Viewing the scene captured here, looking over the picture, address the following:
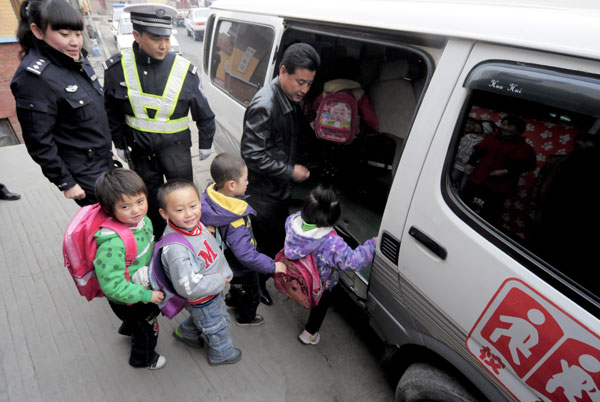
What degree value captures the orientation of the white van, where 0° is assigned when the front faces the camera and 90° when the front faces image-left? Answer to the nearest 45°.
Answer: approximately 315°

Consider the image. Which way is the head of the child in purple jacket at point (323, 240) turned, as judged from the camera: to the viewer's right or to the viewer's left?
to the viewer's right

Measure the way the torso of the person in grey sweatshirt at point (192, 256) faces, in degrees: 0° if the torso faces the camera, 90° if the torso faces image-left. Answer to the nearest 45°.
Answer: approximately 315°

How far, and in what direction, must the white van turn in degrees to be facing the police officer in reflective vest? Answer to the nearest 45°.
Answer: approximately 135° to its right

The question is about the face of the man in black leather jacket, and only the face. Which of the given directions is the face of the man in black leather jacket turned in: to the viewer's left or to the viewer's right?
to the viewer's right

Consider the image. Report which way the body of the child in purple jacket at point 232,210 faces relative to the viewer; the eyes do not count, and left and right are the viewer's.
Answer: facing to the right of the viewer

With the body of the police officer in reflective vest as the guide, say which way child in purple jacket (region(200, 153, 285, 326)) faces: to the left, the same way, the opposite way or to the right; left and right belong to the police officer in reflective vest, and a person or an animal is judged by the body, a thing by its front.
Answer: to the left

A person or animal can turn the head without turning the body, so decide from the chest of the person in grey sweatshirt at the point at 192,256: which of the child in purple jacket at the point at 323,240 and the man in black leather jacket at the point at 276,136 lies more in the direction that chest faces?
the child in purple jacket

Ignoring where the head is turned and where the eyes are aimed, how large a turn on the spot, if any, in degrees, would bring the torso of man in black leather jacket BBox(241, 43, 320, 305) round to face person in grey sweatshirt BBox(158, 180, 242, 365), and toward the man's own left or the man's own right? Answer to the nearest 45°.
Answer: approximately 90° to the man's own right

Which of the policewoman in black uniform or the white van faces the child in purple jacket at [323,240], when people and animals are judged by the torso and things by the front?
the policewoman in black uniform

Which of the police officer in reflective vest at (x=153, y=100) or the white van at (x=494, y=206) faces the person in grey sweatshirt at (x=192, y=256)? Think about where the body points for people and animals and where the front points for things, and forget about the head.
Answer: the police officer in reflective vest

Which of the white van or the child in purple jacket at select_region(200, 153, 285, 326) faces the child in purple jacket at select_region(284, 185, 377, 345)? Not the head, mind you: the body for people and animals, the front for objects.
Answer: the child in purple jacket at select_region(200, 153, 285, 326)
